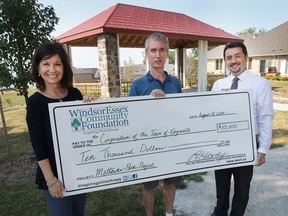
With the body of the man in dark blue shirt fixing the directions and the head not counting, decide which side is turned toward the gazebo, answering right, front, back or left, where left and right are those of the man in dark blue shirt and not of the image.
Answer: back

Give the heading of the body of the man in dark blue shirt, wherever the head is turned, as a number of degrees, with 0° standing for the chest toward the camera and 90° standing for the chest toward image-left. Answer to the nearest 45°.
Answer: approximately 0°

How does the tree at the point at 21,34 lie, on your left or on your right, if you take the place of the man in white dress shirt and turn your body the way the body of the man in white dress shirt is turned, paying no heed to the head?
on your right

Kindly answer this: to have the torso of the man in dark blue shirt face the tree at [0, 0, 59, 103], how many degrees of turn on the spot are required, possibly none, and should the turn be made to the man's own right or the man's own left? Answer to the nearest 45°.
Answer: approximately 135° to the man's own right
